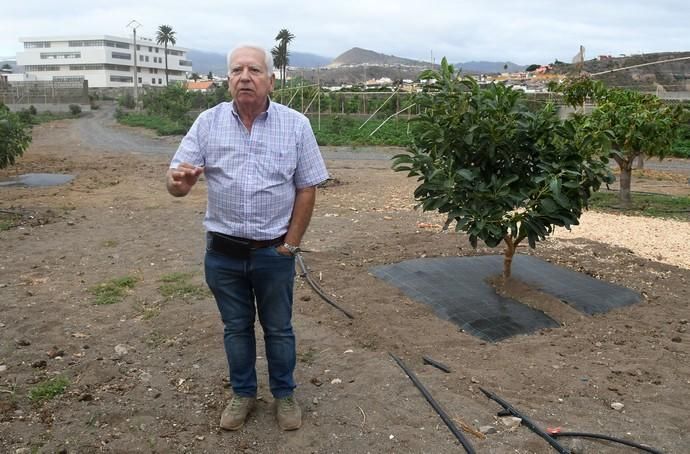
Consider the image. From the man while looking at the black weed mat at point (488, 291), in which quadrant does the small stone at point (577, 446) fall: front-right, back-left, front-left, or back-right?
front-right

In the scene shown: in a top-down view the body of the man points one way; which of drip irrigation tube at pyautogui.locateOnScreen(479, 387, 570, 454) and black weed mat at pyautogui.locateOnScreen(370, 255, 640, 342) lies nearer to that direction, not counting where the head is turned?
the drip irrigation tube

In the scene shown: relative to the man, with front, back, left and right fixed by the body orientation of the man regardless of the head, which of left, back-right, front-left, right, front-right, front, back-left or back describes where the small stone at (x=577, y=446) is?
left

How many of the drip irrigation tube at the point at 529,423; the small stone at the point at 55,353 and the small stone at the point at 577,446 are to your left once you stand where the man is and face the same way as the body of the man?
2

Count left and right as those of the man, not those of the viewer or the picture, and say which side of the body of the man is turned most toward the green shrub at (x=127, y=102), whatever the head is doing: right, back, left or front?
back

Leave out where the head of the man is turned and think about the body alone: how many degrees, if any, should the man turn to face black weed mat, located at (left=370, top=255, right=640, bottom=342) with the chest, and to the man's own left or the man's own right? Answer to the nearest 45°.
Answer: approximately 135° to the man's own left

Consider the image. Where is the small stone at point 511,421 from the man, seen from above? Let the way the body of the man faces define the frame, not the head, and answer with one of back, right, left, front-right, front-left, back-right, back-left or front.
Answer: left

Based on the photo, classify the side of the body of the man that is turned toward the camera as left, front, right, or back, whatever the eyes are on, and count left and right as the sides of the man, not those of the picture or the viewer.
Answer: front

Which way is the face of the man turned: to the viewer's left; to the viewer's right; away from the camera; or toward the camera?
toward the camera

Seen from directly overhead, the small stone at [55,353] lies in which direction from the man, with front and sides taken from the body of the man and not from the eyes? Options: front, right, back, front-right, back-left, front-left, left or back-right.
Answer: back-right
